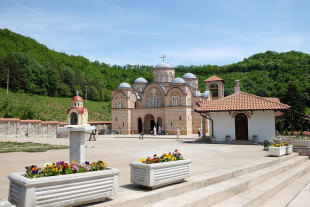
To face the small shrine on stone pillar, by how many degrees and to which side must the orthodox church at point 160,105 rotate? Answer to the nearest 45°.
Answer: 0° — it already faces it

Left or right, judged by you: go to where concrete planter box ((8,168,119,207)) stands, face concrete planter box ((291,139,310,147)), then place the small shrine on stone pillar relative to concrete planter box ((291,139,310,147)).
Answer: left

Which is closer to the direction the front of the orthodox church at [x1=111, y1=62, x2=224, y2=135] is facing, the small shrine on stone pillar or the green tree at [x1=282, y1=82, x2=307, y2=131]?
the small shrine on stone pillar

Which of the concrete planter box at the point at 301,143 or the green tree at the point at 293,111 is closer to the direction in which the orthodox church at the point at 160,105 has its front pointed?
the concrete planter box

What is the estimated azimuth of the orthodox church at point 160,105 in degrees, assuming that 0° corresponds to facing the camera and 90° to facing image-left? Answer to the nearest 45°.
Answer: approximately 0°

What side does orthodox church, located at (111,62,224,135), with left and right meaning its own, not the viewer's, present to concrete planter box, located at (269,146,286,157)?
front

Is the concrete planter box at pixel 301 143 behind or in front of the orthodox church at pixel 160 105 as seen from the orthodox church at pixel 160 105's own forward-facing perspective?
in front

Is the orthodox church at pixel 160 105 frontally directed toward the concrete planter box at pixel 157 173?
yes

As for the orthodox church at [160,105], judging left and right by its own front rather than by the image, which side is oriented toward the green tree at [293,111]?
left

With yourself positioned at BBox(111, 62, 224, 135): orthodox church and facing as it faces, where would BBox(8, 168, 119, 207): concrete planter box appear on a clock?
The concrete planter box is roughly at 12 o'clock from the orthodox church.
